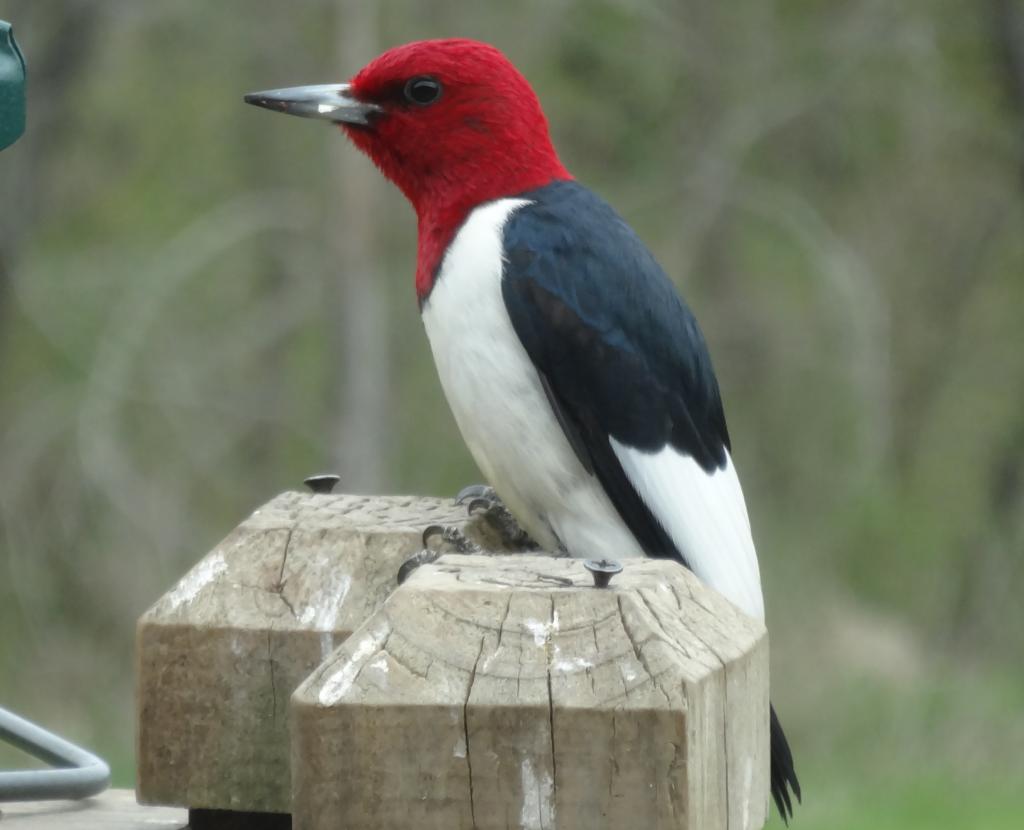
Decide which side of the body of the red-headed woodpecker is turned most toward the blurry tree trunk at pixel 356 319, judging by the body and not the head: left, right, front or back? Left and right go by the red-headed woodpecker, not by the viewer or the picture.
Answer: right

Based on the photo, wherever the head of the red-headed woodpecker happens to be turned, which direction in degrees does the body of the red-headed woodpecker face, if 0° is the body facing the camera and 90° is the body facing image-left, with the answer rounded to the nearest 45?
approximately 90°
